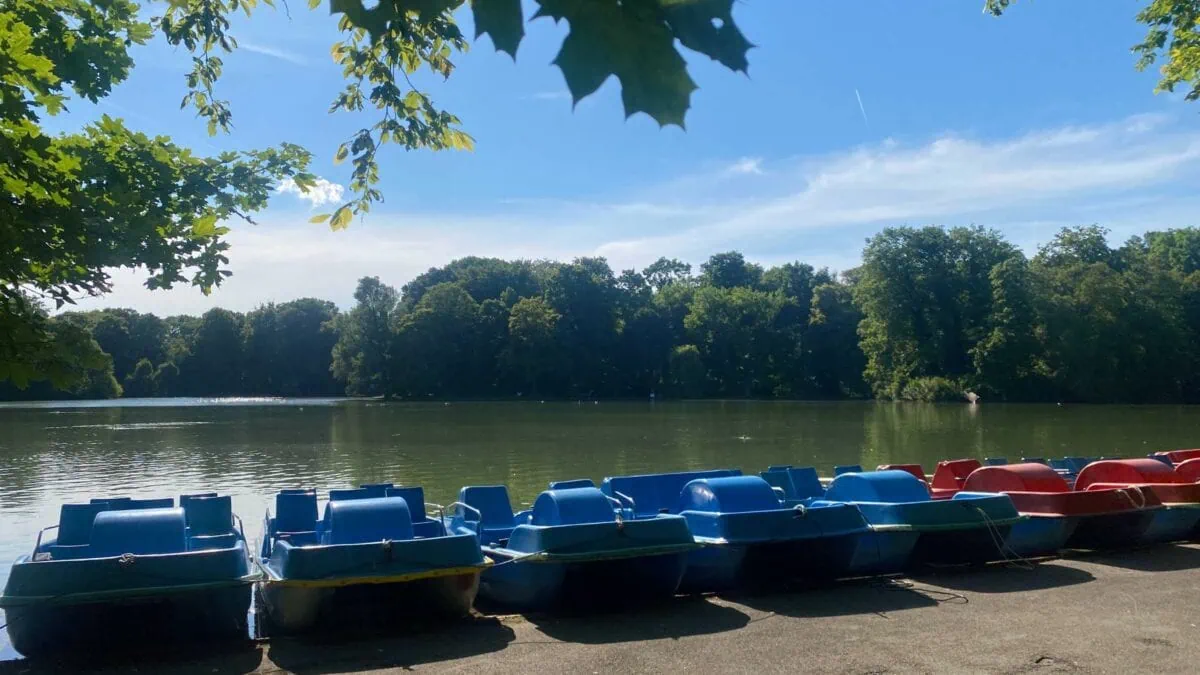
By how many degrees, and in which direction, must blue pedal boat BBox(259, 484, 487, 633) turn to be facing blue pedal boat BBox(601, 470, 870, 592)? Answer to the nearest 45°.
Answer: approximately 90° to its left

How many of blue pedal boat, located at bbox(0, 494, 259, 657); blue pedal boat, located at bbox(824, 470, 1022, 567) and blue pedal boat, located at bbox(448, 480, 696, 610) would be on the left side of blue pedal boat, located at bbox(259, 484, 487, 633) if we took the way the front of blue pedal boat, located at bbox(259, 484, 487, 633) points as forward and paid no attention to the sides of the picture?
2

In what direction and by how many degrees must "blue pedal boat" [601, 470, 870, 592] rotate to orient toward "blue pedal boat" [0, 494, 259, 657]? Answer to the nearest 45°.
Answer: approximately 90° to its right

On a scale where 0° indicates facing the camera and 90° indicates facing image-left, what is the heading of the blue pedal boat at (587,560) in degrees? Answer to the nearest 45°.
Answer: approximately 315°

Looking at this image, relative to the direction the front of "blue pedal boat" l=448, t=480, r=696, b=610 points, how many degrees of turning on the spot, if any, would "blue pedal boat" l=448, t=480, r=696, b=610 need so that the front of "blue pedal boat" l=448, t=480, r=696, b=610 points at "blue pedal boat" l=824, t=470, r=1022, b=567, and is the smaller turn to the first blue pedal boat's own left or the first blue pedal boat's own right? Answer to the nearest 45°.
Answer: approximately 45° to the first blue pedal boat's own left

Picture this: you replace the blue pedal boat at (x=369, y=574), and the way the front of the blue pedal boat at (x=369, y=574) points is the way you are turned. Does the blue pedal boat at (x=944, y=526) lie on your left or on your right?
on your left

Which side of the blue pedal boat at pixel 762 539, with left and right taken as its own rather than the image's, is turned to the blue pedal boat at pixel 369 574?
right

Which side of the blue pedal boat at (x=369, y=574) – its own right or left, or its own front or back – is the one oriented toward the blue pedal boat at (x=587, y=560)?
left

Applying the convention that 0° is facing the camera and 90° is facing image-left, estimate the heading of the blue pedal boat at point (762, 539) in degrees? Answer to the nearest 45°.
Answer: approximately 315°

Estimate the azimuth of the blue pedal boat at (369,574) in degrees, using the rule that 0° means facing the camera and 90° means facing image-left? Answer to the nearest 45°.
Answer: approximately 0°
